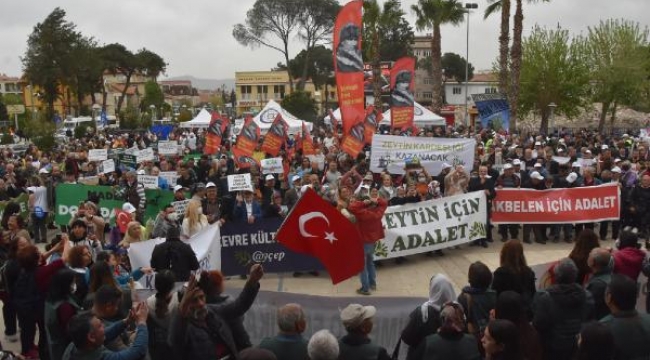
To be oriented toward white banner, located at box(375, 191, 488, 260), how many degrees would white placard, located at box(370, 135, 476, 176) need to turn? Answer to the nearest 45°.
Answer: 0° — it already faces it

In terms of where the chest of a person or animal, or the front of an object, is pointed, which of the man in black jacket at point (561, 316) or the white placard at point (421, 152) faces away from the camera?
the man in black jacket

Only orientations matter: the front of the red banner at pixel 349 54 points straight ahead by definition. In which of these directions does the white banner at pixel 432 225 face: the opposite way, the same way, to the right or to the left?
the same way

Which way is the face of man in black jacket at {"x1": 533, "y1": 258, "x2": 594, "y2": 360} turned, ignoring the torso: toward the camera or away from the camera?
away from the camera

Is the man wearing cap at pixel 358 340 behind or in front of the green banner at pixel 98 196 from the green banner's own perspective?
in front

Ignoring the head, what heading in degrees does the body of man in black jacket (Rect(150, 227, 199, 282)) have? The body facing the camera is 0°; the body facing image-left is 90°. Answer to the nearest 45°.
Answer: approximately 180°

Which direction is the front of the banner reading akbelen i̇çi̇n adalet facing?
toward the camera

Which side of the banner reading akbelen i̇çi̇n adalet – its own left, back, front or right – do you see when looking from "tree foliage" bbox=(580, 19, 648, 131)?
back

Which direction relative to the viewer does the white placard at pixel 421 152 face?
toward the camera

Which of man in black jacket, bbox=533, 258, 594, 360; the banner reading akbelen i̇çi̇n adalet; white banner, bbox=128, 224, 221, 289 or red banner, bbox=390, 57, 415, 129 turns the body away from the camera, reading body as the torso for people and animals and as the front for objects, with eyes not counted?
the man in black jacket

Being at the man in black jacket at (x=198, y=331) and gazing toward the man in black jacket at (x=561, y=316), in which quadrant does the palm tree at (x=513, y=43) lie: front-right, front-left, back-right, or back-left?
front-left

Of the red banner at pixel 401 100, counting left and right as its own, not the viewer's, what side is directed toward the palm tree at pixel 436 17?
back

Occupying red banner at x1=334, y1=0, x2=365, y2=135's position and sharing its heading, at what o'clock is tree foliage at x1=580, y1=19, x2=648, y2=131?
The tree foliage is roughly at 7 o'clock from the red banner.

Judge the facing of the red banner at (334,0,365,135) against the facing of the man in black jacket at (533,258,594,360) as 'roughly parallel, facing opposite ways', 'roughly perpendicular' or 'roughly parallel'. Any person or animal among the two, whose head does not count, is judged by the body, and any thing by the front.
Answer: roughly parallel, facing opposite ways

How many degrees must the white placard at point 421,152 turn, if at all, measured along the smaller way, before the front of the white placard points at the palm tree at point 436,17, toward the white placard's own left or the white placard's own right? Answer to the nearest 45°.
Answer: approximately 180°

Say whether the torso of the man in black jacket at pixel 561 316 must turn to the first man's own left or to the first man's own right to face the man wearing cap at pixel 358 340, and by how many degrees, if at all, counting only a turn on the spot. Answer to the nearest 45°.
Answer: approximately 135° to the first man's own left

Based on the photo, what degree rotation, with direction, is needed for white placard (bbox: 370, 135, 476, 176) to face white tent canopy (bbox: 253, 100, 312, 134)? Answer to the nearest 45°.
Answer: approximately 135° to its right

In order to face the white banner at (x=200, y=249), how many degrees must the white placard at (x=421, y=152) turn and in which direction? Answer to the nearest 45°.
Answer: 0° — it already faces it
